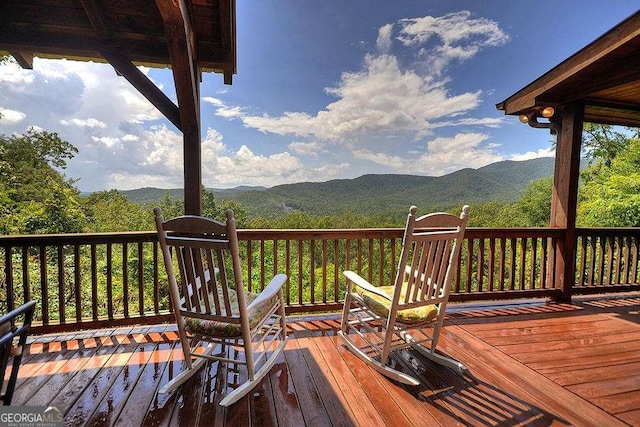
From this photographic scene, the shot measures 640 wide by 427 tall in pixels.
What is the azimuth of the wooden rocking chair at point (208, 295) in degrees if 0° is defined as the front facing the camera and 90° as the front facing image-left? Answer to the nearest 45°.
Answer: approximately 225°

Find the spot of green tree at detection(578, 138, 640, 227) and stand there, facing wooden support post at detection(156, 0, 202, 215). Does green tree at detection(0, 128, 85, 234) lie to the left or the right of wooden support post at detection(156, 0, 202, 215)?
right

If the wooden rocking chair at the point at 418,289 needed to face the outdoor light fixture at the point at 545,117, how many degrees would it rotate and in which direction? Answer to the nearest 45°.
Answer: approximately 90° to its right

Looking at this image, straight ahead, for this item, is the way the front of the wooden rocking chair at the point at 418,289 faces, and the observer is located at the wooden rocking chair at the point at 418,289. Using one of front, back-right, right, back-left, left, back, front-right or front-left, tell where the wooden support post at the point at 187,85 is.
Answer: front-left

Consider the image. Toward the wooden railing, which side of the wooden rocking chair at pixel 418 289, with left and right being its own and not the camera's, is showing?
front

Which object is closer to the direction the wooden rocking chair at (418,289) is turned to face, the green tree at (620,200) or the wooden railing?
the wooden railing

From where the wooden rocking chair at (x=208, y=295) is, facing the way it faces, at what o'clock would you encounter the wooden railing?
The wooden railing is roughly at 12 o'clock from the wooden rocking chair.

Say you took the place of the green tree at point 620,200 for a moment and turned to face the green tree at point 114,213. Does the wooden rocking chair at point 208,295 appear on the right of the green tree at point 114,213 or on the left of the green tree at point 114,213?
left

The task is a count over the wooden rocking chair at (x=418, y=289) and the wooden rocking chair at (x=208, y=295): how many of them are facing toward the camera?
0

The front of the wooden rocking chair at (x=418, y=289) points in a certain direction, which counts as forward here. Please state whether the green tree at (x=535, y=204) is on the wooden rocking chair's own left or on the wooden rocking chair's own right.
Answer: on the wooden rocking chair's own right

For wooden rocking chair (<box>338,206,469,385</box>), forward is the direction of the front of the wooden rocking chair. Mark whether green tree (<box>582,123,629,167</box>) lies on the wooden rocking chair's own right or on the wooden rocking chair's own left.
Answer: on the wooden rocking chair's own right

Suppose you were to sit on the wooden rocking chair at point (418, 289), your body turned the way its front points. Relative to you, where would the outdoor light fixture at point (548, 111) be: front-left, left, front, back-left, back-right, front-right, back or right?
right

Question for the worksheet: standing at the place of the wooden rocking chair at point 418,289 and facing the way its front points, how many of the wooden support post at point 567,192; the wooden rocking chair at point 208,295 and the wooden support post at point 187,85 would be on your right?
1
